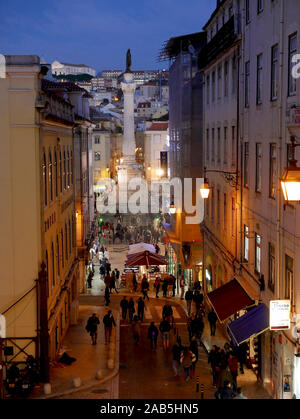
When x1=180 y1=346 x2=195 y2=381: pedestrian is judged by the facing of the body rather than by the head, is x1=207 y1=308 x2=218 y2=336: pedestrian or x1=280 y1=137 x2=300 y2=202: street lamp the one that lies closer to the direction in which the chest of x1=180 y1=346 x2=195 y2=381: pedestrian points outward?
the pedestrian

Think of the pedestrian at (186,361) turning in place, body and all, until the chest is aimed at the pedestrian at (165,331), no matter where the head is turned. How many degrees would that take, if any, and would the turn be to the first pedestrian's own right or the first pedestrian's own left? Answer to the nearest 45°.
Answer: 0° — they already face them

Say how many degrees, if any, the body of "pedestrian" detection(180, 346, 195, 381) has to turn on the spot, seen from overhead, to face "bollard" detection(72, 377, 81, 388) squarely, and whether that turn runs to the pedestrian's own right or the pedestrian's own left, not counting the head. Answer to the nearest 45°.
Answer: approximately 135° to the pedestrian's own left

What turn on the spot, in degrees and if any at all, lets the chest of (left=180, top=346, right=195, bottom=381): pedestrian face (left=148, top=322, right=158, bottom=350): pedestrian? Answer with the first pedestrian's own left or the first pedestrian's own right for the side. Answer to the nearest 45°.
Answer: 0° — they already face them

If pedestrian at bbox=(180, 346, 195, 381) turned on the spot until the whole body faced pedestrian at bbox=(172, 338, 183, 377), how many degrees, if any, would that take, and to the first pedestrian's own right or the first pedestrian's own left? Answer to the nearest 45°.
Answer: approximately 45° to the first pedestrian's own left

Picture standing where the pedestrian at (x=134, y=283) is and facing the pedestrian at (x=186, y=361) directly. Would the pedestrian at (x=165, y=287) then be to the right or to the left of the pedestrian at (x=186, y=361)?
left

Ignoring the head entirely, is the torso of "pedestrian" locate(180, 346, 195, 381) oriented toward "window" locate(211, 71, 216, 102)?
yes

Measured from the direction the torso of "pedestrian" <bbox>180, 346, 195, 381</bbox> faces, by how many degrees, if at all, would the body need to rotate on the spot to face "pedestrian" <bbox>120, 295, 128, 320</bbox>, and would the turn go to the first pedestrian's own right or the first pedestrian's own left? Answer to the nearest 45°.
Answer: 0° — they already face them

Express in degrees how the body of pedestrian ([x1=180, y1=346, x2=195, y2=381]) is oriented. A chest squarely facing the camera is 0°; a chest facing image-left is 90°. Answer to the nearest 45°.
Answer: approximately 180°
